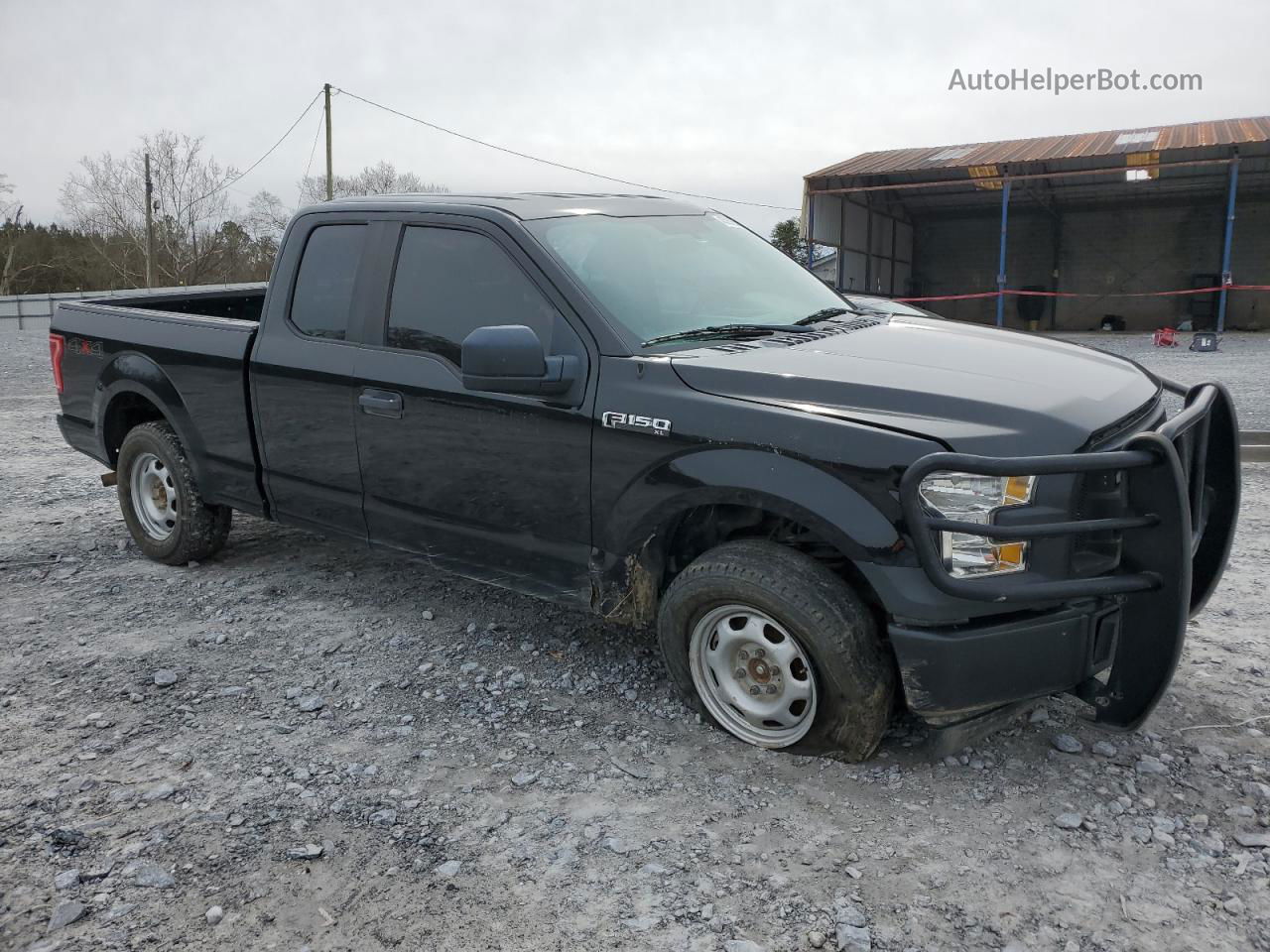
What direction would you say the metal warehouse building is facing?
toward the camera

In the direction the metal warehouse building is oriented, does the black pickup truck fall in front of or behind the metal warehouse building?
in front

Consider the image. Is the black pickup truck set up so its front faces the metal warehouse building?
no

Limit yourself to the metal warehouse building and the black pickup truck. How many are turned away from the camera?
0
